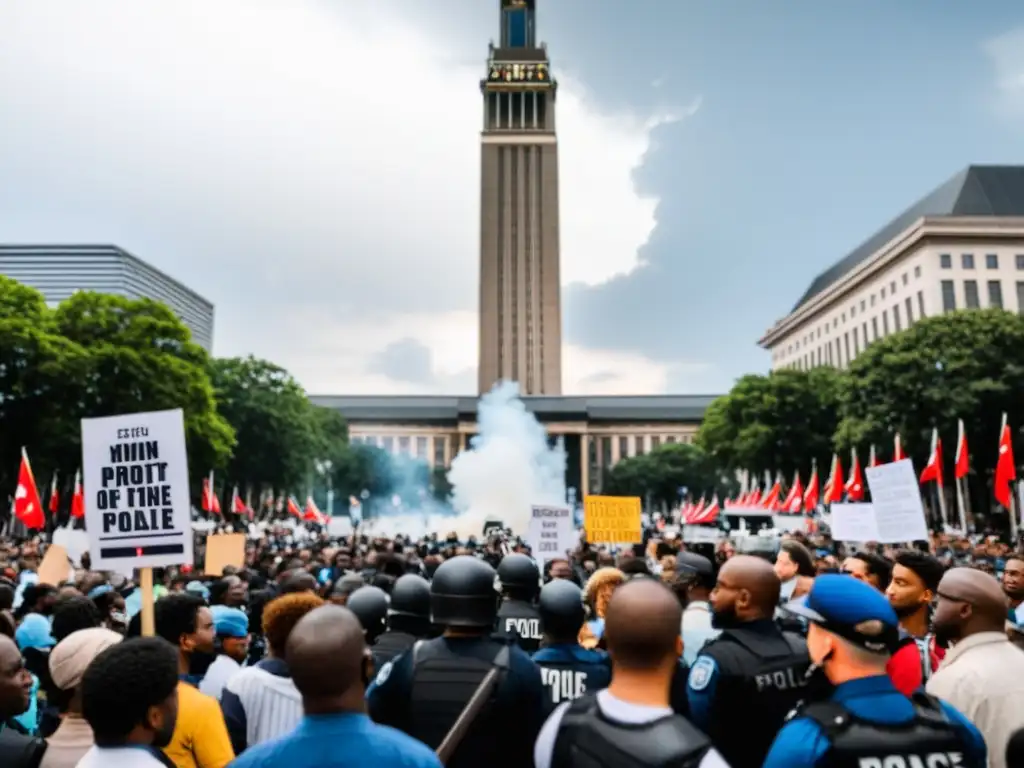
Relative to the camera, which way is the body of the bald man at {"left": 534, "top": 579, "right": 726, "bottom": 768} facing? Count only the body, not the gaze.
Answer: away from the camera

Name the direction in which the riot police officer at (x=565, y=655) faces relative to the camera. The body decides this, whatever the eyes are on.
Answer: away from the camera

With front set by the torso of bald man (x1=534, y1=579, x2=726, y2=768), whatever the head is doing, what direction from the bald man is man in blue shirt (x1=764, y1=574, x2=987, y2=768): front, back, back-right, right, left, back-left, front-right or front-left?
right

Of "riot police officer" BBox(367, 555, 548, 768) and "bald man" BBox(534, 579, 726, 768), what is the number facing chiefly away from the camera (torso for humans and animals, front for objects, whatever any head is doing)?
2

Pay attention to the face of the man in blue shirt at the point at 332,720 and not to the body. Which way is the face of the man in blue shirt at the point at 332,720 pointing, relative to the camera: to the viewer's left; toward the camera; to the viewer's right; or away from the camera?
away from the camera

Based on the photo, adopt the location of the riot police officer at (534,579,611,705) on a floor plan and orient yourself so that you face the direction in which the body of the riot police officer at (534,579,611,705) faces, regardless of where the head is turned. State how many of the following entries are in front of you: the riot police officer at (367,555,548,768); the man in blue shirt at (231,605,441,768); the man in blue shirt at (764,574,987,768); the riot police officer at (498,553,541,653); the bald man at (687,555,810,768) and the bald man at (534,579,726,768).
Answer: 1

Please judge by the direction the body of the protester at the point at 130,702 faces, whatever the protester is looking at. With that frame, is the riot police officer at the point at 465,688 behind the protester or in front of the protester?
in front

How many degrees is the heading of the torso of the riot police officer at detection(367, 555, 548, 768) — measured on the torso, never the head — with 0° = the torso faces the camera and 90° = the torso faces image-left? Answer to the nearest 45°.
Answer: approximately 180°

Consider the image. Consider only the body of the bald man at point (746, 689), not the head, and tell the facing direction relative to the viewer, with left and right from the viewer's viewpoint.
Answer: facing away from the viewer and to the left of the viewer

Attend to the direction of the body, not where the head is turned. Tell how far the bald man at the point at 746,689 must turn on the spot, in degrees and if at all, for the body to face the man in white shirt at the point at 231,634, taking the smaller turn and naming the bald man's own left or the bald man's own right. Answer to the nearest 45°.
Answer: approximately 45° to the bald man's own left

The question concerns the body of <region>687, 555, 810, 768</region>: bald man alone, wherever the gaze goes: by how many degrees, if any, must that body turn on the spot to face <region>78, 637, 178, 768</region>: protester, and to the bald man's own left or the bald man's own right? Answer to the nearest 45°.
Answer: approximately 90° to the bald man's own left
